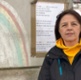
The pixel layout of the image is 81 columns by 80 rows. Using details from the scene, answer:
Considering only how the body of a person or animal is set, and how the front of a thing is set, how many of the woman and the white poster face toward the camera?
2

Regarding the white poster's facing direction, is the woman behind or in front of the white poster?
in front

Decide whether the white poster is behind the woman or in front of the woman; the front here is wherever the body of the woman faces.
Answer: behind

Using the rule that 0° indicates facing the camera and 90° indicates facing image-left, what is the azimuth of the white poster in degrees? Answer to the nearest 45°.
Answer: approximately 0°
